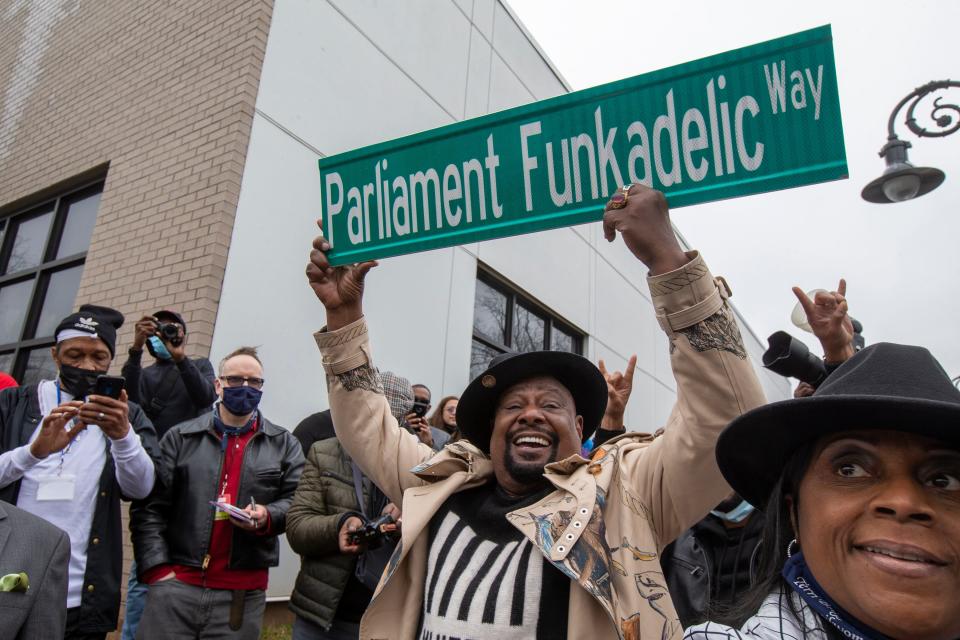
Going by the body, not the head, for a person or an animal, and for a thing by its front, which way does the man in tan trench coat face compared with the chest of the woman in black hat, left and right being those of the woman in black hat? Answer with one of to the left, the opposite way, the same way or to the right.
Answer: the same way

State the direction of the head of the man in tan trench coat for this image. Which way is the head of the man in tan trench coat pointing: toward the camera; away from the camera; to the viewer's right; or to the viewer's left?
toward the camera

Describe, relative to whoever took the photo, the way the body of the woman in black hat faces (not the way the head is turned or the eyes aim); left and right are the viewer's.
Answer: facing the viewer and to the right of the viewer

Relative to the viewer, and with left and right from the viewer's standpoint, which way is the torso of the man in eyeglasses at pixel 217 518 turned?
facing the viewer

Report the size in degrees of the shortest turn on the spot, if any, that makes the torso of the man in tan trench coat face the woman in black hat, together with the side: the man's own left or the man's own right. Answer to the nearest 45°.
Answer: approximately 45° to the man's own left

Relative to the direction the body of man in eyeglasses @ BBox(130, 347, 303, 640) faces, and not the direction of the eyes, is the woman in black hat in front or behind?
in front

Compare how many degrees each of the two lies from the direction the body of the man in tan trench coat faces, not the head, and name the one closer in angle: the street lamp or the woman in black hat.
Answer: the woman in black hat

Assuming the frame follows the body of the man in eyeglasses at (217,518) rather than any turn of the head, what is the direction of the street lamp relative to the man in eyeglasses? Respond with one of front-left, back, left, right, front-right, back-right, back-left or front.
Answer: left

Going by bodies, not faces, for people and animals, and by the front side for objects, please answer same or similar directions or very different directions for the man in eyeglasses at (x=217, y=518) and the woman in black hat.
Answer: same or similar directions

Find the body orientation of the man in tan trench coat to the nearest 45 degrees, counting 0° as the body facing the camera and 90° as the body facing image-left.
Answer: approximately 0°

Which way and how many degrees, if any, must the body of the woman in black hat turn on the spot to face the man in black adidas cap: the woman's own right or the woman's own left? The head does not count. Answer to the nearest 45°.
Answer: approximately 135° to the woman's own right

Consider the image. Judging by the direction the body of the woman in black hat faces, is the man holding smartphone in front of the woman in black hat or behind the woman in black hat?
behind

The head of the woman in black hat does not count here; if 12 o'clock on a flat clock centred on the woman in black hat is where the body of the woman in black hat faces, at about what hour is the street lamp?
The street lamp is roughly at 6 o'clock from the woman in black hat.

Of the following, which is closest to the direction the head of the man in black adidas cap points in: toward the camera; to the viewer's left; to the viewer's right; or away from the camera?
toward the camera

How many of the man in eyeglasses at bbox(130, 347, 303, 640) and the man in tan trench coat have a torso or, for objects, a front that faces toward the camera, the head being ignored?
2
